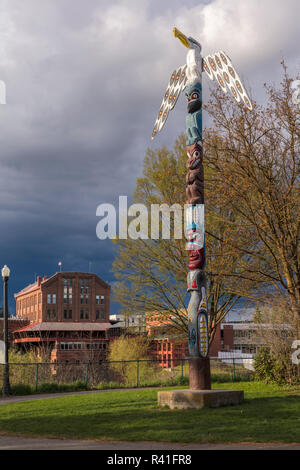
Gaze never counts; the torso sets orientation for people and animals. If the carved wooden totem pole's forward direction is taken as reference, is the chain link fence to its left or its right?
on its right

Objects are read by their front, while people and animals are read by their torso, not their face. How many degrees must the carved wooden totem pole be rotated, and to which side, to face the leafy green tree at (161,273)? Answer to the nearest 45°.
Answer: approximately 135° to its right

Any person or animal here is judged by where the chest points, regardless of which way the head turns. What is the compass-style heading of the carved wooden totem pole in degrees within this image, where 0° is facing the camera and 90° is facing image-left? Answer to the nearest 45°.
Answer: approximately 45°

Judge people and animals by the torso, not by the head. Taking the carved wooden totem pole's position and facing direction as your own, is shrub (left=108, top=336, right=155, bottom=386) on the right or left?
on its right

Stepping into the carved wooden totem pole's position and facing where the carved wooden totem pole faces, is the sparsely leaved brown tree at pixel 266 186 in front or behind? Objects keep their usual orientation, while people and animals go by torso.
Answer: behind
